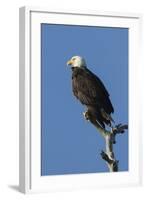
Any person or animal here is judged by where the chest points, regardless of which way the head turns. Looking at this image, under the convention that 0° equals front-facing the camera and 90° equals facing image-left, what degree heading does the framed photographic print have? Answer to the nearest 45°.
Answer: approximately 315°
